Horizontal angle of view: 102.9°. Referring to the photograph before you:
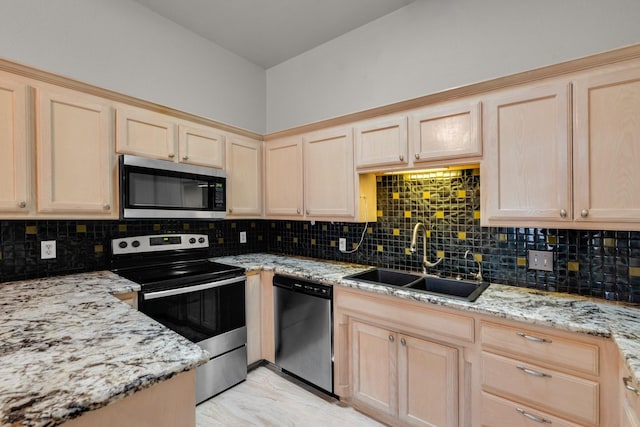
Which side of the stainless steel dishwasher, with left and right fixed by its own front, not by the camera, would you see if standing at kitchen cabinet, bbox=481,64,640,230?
left

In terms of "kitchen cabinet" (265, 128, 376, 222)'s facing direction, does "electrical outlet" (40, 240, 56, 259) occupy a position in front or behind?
in front

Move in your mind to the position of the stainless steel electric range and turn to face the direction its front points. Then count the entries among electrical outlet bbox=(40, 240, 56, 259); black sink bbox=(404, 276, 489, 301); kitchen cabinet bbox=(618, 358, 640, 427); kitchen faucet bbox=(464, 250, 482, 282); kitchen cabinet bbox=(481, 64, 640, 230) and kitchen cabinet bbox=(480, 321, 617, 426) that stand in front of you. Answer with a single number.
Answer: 5

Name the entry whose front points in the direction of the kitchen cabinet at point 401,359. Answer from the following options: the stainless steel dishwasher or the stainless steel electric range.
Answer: the stainless steel electric range

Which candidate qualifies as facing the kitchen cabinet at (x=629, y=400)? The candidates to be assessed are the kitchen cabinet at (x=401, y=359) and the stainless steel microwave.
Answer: the stainless steel microwave

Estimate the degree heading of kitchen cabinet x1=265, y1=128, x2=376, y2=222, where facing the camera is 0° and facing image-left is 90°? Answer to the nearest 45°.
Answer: approximately 45°

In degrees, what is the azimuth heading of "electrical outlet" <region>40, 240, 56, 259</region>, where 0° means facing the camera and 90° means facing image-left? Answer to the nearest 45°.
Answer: approximately 0°

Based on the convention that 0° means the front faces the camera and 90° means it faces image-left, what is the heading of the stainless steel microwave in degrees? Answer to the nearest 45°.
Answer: approximately 315°

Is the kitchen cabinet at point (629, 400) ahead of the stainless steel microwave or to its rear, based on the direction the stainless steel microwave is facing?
ahead

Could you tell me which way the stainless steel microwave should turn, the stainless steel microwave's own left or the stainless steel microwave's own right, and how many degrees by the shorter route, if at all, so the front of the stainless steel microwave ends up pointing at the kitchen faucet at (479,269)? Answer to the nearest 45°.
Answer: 0° — it already faces it

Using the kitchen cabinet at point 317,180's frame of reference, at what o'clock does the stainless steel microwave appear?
The stainless steel microwave is roughly at 1 o'clock from the kitchen cabinet.
